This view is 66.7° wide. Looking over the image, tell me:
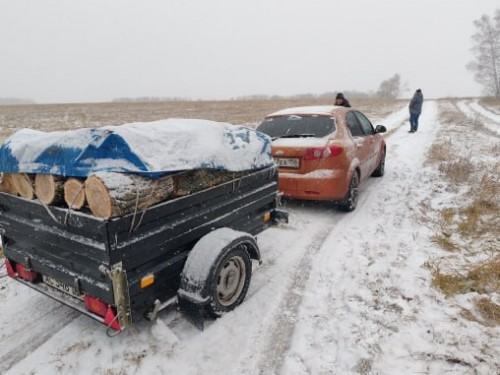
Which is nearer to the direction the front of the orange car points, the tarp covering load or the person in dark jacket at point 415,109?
the person in dark jacket

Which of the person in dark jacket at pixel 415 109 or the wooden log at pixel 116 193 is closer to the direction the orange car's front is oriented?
the person in dark jacket

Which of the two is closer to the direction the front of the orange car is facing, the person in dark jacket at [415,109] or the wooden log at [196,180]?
the person in dark jacket

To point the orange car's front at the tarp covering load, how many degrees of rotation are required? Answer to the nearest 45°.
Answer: approximately 180°

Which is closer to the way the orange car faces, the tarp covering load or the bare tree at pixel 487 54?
the bare tree

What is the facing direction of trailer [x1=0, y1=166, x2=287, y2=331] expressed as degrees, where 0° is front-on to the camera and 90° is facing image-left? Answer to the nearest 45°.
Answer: approximately 225°

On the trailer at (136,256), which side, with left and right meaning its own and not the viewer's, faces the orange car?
front

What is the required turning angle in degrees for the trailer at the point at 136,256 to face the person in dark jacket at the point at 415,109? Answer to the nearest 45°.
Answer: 0° — it already faces them

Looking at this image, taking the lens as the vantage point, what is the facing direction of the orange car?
facing away from the viewer and to the right of the viewer

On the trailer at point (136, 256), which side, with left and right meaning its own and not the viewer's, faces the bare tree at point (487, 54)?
front

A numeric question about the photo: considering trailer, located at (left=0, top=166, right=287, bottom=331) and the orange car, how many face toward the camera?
0
